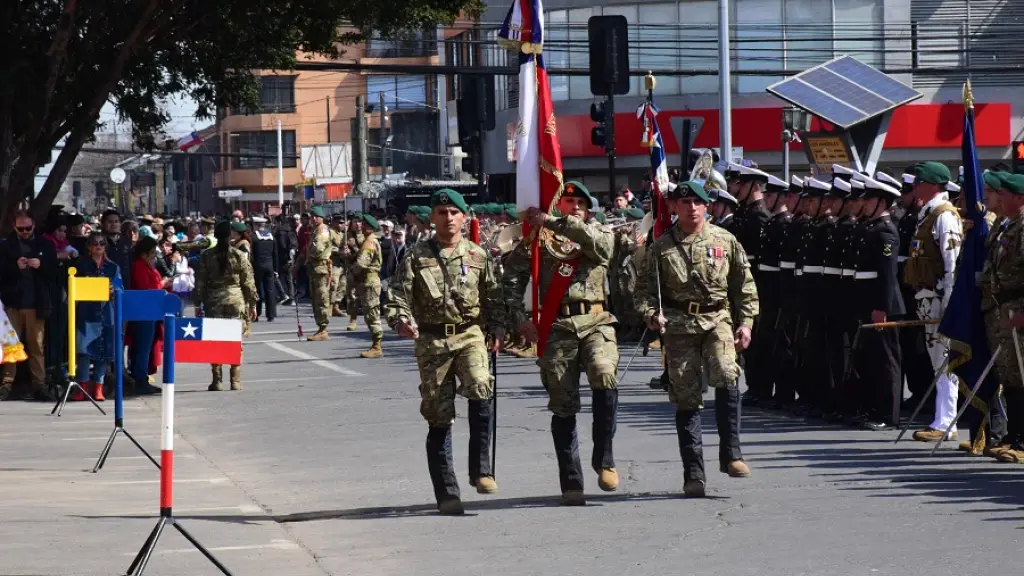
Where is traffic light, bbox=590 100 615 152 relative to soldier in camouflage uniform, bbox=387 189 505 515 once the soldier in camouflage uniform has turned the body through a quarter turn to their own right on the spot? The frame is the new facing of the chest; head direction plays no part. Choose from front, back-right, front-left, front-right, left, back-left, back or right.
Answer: right

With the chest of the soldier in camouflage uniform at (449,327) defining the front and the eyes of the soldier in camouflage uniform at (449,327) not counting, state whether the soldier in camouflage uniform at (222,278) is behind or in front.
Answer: behind

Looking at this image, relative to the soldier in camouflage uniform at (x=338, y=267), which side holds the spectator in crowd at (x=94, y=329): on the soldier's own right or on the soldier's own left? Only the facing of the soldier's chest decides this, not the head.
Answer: on the soldier's own right

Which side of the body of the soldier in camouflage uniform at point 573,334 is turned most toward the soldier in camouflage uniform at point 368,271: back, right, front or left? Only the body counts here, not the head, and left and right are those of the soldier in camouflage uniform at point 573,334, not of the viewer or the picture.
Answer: back

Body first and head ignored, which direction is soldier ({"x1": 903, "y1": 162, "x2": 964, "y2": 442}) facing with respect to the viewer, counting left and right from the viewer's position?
facing to the left of the viewer

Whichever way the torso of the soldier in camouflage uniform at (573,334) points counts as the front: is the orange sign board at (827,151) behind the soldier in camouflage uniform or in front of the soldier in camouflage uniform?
behind

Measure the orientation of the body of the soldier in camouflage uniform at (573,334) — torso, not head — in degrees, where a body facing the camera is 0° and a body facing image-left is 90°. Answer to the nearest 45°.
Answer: approximately 0°
